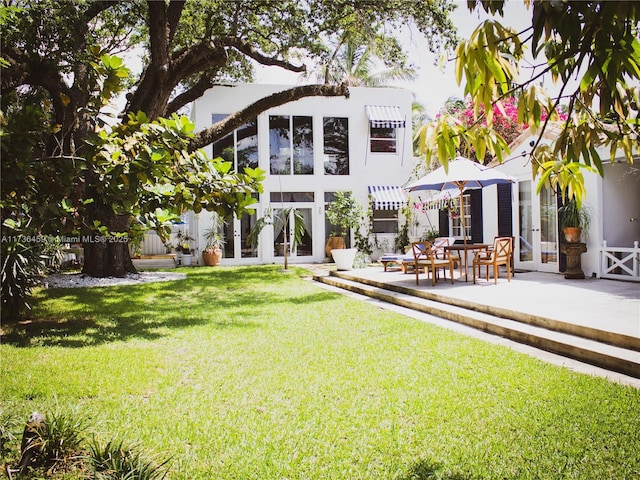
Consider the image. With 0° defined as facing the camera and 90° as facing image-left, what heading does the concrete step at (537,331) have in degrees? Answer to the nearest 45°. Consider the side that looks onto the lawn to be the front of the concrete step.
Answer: approximately 45°

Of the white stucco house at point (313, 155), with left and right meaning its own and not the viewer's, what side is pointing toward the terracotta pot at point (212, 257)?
right

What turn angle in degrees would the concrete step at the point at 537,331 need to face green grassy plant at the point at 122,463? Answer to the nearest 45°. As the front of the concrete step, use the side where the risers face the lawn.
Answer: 0° — it already faces it

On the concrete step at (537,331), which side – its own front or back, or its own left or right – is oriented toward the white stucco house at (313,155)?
right

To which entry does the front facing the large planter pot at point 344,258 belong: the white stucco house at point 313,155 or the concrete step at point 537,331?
the white stucco house

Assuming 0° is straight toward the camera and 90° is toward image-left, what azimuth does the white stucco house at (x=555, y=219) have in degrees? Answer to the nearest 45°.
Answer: approximately 45°
